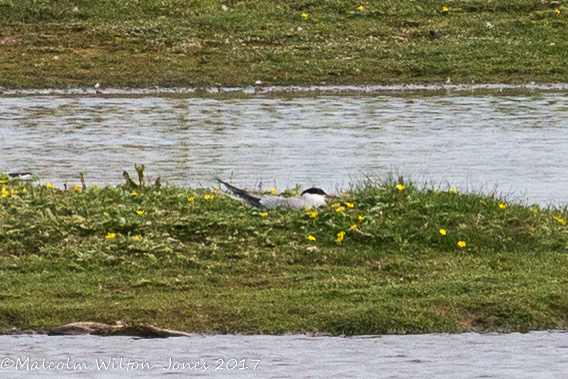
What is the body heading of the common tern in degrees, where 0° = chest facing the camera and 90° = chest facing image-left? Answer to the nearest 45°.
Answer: approximately 270°

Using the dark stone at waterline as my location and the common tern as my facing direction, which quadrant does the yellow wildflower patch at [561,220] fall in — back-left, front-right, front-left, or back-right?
front-right

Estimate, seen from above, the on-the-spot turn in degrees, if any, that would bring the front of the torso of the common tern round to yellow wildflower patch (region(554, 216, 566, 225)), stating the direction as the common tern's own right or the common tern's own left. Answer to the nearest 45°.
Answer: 0° — it already faces it

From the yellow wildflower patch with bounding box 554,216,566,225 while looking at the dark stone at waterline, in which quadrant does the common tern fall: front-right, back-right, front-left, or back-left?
front-right

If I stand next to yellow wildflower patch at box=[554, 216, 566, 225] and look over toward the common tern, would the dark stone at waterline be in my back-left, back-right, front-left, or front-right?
front-left

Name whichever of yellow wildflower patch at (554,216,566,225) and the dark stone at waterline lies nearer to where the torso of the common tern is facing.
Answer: the yellow wildflower patch

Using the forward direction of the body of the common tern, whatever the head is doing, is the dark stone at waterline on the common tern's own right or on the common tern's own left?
on the common tern's own right
